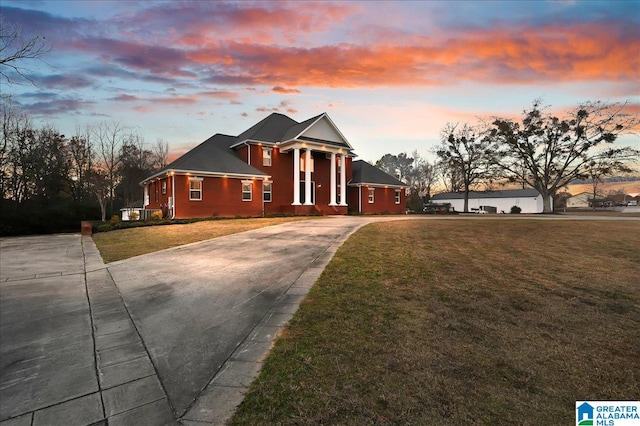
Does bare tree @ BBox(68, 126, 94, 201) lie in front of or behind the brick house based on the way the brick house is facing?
behind

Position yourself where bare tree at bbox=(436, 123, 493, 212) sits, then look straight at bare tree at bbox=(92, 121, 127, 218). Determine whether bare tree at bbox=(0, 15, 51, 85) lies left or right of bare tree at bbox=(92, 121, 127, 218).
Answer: left

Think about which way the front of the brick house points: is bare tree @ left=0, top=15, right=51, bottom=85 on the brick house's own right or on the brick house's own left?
on the brick house's own right

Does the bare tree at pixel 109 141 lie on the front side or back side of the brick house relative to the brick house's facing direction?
on the back side

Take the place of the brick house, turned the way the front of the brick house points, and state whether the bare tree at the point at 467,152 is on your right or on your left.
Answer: on your left

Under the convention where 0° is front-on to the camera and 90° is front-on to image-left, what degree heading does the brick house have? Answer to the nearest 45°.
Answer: approximately 315°
